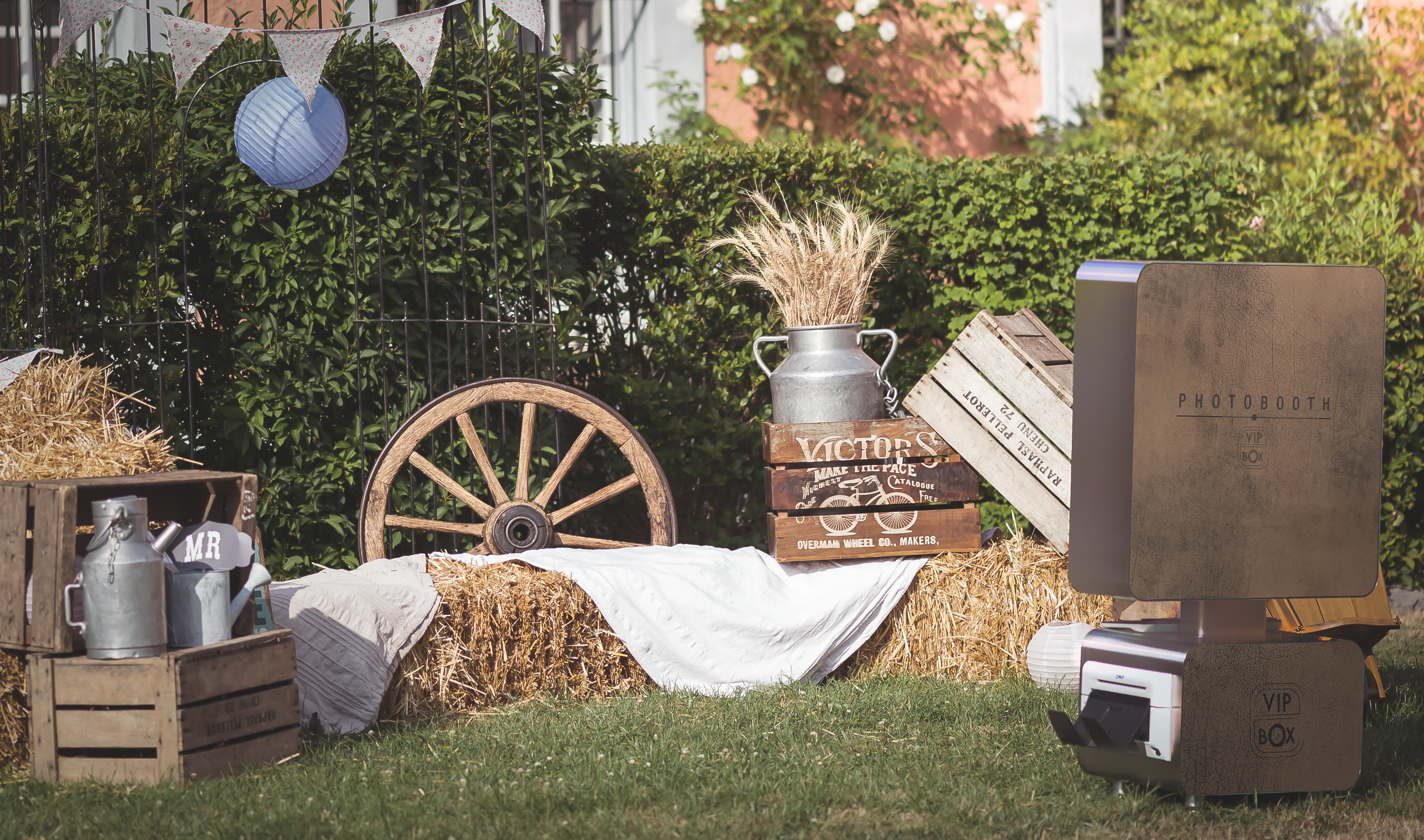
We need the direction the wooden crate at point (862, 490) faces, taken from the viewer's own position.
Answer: facing the viewer

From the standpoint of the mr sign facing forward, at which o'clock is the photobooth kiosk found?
The photobooth kiosk is roughly at 10 o'clock from the mr sign.

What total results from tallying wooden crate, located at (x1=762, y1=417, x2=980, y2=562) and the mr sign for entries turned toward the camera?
2

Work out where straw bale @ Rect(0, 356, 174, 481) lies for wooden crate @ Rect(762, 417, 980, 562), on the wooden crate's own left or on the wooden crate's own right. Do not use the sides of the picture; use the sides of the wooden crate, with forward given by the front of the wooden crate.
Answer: on the wooden crate's own right

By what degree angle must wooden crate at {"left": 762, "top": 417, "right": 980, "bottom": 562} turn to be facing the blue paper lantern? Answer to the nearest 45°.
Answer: approximately 90° to its right

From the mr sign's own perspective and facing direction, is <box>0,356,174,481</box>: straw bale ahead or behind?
behind

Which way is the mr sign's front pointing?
toward the camera
